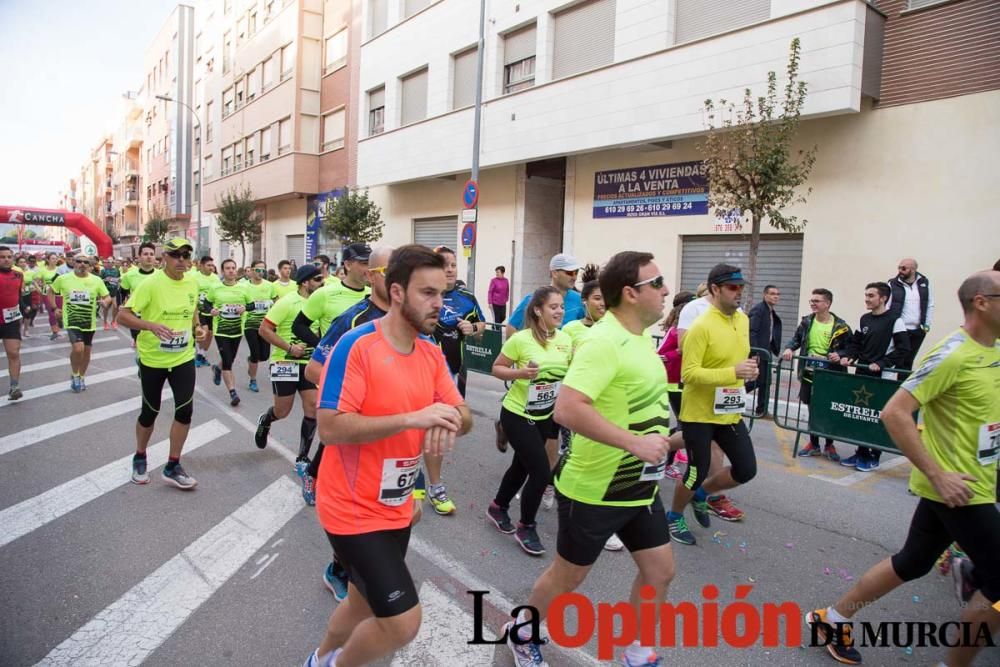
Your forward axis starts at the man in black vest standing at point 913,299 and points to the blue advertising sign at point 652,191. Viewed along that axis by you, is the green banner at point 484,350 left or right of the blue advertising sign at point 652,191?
left

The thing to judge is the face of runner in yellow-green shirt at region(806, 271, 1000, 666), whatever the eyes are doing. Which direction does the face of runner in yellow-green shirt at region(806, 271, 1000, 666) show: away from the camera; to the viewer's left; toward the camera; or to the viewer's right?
to the viewer's right

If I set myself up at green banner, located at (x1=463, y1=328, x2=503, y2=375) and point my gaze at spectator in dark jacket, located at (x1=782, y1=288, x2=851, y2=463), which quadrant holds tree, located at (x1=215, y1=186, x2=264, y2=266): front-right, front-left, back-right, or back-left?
back-left

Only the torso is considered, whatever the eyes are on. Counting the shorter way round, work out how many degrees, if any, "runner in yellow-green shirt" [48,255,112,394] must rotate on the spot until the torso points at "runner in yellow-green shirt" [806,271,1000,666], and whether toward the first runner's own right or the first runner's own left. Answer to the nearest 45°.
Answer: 0° — they already face them

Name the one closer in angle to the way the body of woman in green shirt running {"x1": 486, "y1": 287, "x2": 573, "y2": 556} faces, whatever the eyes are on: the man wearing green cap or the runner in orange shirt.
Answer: the runner in orange shirt

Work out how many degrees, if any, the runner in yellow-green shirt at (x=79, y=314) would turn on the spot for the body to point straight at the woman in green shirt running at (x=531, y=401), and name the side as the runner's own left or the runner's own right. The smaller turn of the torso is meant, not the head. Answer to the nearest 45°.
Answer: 0° — they already face them
